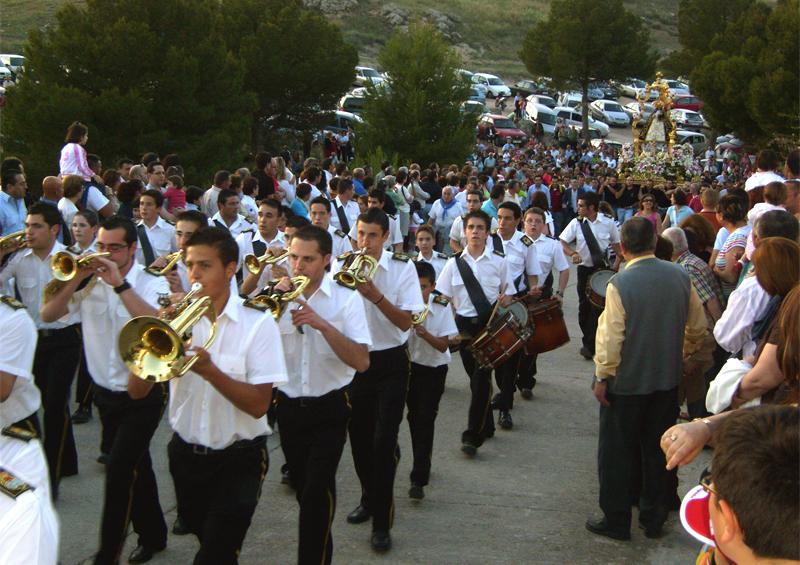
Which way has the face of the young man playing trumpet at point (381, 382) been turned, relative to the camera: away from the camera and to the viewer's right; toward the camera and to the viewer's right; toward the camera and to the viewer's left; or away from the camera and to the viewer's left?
toward the camera and to the viewer's left

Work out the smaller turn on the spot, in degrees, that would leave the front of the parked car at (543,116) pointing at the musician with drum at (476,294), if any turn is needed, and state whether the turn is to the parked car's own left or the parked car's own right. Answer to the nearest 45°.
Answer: approximately 45° to the parked car's own right

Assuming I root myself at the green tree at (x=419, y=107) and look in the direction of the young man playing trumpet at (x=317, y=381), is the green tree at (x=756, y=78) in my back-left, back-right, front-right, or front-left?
back-left

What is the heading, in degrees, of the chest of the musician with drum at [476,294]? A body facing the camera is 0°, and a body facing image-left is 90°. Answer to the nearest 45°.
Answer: approximately 0°

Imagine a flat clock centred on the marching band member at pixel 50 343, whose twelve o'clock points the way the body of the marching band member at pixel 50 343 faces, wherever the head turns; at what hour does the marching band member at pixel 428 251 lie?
the marching band member at pixel 428 251 is roughly at 7 o'clock from the marching band member at pixel 50 343.

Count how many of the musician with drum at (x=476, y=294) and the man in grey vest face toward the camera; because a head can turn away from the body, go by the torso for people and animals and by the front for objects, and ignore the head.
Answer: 1

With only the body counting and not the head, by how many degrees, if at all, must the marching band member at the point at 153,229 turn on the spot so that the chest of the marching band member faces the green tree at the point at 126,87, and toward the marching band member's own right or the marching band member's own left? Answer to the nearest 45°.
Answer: approximately 135° to the marching band member's own right

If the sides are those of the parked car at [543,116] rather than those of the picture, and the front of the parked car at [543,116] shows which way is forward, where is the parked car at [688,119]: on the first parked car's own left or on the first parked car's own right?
on the first parked car's own left

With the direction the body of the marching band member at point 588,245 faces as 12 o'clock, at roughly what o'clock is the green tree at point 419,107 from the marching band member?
The green tree is roughly at 4 o'clock from the marching band member.

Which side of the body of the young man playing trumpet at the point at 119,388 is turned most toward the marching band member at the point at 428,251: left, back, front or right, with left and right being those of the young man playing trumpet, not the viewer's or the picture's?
back
